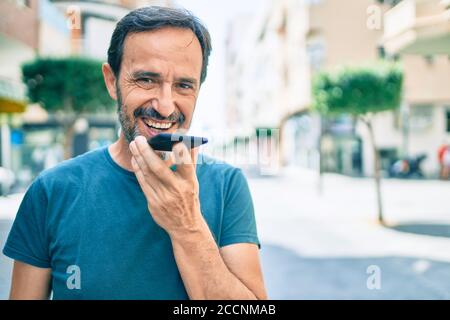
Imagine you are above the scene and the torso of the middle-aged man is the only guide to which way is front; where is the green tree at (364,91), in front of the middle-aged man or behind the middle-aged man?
behind

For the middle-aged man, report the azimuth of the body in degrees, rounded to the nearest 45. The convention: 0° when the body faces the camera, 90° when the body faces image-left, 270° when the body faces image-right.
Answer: approximately 0°

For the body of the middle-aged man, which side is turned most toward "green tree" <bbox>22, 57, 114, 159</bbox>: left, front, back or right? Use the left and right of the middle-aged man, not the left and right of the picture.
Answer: back
